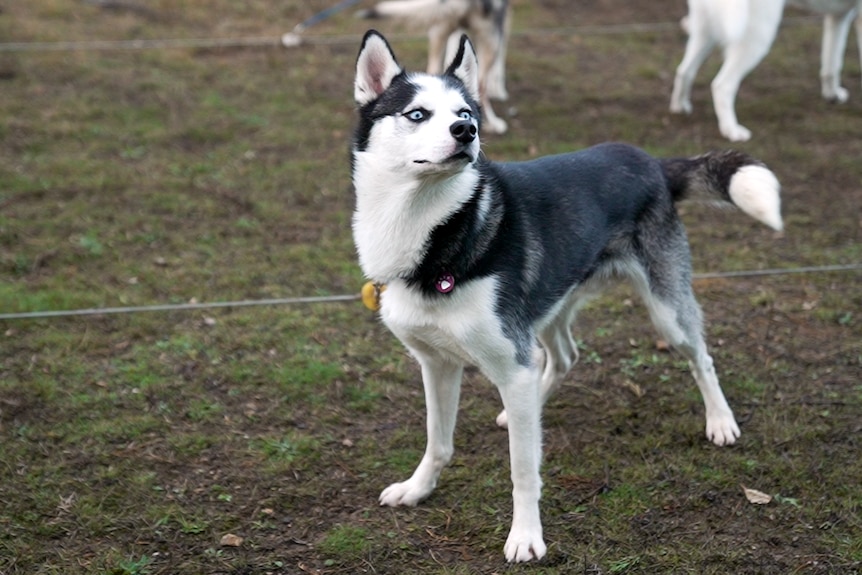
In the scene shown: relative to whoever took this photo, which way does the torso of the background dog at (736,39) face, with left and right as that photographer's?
facing away from the viewer and to the right of the viewer

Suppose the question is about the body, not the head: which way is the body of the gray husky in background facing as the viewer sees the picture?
to the viewer's right

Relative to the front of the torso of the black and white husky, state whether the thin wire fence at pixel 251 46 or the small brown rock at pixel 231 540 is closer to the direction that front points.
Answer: the small brown rock

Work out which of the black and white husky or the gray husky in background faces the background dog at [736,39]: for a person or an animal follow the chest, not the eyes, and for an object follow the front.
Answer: the gray husky in background

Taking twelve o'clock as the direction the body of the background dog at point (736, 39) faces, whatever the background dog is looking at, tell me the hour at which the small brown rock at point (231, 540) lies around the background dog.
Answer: The small brown rock is roughly at 5 o'clock from the background dog.

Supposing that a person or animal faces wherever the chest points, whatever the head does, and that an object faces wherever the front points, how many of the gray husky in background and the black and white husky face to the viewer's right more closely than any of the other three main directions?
1

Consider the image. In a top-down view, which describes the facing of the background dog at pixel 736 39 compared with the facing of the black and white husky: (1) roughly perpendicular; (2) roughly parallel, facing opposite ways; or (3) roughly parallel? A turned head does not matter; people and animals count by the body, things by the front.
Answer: roughly parallel, facing opposite ways

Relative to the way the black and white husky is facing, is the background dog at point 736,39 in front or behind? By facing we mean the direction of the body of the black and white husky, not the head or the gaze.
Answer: behind

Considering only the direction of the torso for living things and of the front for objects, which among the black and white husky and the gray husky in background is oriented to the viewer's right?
the gray husky in background

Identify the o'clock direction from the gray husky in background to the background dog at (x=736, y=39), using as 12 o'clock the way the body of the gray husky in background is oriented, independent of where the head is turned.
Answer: The background dog is roughly at 12 o'clock from the gray husky in background.

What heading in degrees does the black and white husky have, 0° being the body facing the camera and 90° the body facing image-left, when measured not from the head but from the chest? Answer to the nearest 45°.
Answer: approximately 45°

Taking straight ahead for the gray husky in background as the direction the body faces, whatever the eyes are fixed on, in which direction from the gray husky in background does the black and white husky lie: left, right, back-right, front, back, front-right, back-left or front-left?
right
